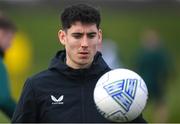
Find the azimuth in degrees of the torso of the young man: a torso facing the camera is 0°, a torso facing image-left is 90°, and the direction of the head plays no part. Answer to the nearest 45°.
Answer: approximately 0°

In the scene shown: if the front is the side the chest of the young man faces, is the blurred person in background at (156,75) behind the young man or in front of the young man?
behind

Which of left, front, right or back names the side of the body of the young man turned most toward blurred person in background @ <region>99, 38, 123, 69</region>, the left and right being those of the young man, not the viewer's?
back

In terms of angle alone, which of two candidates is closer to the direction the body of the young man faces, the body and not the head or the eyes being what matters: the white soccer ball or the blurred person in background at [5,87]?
the white soccer ball
